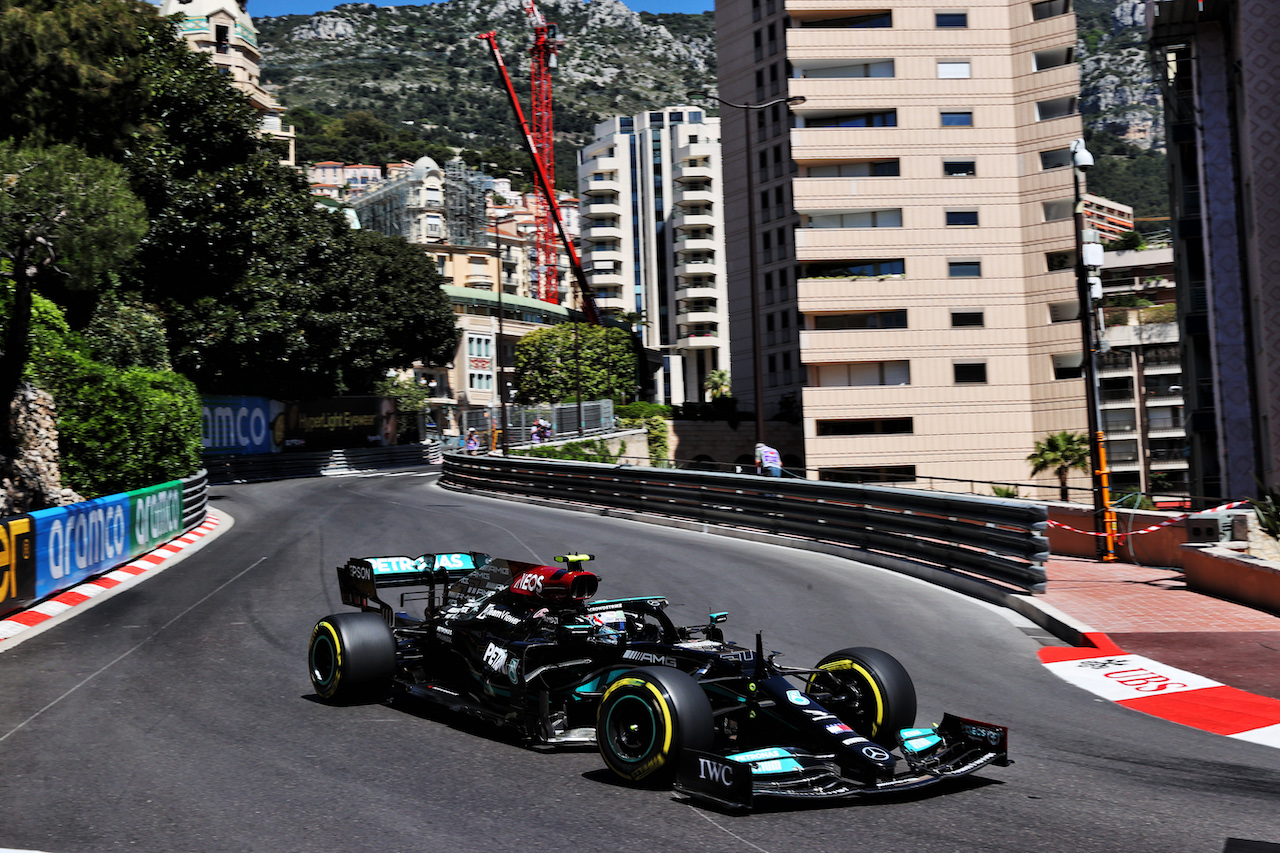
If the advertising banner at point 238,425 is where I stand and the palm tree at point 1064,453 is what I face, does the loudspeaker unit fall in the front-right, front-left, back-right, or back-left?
front-right

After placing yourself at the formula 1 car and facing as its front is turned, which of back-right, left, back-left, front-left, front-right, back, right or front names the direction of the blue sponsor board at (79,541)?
back

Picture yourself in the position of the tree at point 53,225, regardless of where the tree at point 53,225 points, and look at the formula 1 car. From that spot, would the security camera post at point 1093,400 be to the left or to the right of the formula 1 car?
left

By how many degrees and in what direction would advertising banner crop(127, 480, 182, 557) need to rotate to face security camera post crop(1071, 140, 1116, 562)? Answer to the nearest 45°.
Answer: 0° — it already faces it

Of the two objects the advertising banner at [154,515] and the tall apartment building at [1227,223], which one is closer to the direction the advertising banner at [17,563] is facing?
the tall apartment building

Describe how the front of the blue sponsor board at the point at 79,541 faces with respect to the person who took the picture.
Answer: facing the viewer and to the right of the viewer

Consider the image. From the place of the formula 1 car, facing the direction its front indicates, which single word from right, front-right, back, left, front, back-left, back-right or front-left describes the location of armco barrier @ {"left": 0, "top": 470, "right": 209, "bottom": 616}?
back

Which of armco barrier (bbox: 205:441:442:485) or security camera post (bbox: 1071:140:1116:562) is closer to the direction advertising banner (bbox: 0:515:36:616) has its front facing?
the security camera post

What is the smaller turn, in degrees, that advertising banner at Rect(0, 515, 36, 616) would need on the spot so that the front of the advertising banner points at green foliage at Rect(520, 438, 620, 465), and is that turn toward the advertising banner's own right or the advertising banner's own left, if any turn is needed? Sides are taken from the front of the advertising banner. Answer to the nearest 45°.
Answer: approximately 90° to the advertising banner's own left
